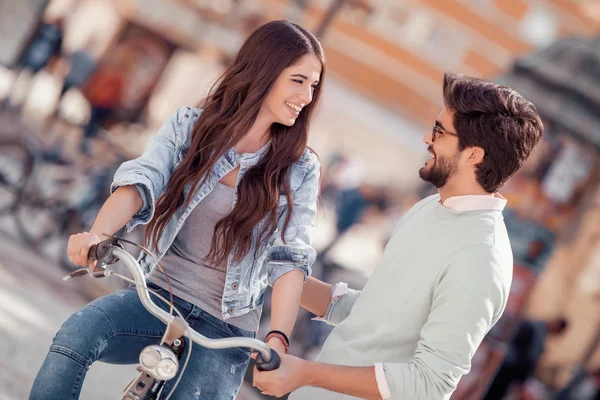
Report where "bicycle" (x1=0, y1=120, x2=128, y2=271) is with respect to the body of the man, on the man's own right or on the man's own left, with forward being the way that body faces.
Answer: on the man's own right

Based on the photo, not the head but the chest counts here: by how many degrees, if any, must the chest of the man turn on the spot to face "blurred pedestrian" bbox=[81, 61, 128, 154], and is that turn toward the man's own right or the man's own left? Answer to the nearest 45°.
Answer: approximately 45° to the man's own right

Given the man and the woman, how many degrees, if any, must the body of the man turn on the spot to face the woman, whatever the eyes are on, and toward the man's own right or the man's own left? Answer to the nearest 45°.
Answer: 0° — they already face them

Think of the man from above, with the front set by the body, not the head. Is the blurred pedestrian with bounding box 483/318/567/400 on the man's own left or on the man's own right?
on the man's own right

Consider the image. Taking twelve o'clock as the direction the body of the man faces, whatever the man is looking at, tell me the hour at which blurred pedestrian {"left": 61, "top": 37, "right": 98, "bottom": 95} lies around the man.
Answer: The blurred pedestrian is roughly at 2 o'clock from the man.

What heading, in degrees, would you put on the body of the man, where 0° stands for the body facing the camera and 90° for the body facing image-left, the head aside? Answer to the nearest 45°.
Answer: approximately 90°

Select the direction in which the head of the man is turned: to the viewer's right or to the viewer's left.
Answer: to the viewer's left

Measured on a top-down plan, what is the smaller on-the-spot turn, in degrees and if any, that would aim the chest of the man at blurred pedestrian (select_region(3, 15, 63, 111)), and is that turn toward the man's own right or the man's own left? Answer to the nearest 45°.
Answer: approximately 45° to the man's own right
